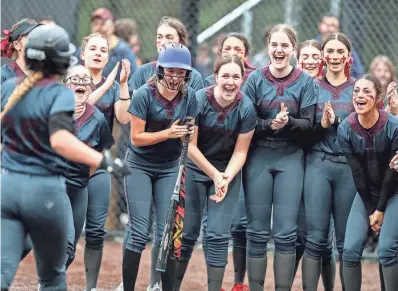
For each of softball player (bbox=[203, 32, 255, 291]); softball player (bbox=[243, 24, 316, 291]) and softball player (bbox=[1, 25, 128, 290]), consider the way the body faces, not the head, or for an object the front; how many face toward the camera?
2

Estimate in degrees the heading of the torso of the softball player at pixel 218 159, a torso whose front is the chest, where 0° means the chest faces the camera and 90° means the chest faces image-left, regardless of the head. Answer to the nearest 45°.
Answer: approximately 0°

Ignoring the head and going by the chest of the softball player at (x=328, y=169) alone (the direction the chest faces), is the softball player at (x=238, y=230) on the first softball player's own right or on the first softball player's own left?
on the first softball player's own right

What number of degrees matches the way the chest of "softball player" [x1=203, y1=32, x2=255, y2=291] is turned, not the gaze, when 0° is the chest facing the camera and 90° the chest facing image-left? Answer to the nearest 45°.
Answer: approximately 0°

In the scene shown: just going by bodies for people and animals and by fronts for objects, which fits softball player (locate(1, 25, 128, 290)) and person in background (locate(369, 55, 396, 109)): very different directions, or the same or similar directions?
very different directions

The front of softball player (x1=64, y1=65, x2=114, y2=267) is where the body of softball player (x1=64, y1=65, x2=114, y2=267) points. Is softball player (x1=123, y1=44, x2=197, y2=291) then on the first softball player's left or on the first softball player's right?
on the first softball player's left

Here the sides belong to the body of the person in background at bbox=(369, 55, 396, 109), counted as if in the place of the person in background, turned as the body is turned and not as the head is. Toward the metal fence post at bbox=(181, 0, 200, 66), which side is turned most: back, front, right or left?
right

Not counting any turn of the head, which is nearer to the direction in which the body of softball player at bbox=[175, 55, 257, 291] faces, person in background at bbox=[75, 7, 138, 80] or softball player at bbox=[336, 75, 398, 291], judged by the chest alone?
the softball player

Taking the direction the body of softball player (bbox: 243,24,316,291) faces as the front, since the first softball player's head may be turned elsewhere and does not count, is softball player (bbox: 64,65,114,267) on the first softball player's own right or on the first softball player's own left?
on the first softball player's own right
